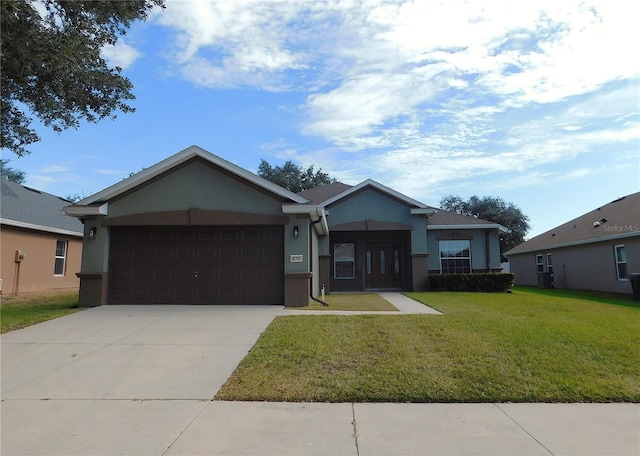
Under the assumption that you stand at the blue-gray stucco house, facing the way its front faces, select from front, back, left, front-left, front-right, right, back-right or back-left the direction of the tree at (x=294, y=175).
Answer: back

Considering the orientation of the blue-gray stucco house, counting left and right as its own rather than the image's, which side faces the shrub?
left

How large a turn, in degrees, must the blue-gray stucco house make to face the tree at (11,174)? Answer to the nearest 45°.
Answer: approximately 135° to its right

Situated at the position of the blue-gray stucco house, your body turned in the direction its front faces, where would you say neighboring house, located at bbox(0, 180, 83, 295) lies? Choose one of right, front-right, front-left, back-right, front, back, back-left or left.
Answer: back-right

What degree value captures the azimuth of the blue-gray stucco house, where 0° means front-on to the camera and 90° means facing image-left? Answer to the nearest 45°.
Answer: approximately 0°

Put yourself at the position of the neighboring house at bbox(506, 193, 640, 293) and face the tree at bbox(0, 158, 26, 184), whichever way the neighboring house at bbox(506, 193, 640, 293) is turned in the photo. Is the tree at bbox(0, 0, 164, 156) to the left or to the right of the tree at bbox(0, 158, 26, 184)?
left

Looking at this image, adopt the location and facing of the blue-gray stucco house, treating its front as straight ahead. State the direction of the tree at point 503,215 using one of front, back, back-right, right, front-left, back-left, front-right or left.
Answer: back-left

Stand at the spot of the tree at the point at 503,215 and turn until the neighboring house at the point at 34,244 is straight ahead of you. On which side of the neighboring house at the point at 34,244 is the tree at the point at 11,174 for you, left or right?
right
